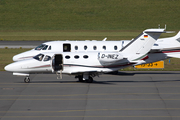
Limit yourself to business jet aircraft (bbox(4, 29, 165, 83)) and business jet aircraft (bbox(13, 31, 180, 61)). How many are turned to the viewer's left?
2

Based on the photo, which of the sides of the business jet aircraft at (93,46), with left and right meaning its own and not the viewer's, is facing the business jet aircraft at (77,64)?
left

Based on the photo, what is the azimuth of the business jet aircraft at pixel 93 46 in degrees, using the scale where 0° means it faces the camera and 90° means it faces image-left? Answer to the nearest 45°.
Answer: approximately 90°

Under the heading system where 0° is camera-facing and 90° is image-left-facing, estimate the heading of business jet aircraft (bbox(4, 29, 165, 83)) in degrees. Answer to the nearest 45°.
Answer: approximately 90°

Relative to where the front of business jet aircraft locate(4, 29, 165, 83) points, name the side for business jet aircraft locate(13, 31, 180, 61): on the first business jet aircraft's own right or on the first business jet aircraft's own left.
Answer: on the first business jet aircraft's own right
